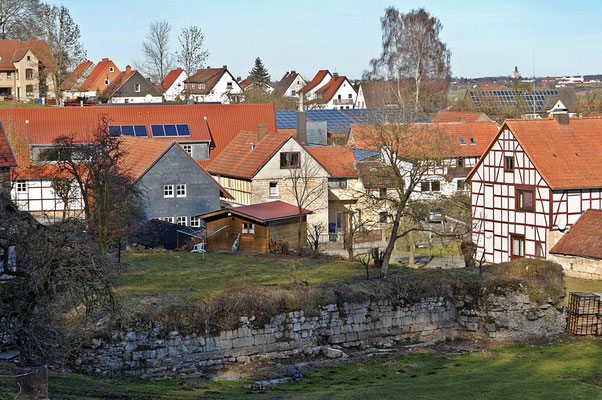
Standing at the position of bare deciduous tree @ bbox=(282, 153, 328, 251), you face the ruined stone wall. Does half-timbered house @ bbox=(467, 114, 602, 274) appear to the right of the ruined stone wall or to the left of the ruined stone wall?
left

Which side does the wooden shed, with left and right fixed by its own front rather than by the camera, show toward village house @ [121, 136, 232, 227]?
right

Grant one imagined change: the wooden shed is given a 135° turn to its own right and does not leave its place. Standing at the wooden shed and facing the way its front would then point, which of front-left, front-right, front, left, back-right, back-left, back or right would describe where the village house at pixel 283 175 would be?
front

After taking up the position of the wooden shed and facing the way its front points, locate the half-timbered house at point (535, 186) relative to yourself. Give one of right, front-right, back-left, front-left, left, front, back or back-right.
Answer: back-left

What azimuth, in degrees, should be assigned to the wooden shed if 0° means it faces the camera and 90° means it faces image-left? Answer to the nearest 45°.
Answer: approximately 45°

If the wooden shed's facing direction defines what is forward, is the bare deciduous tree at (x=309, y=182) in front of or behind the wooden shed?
behind
